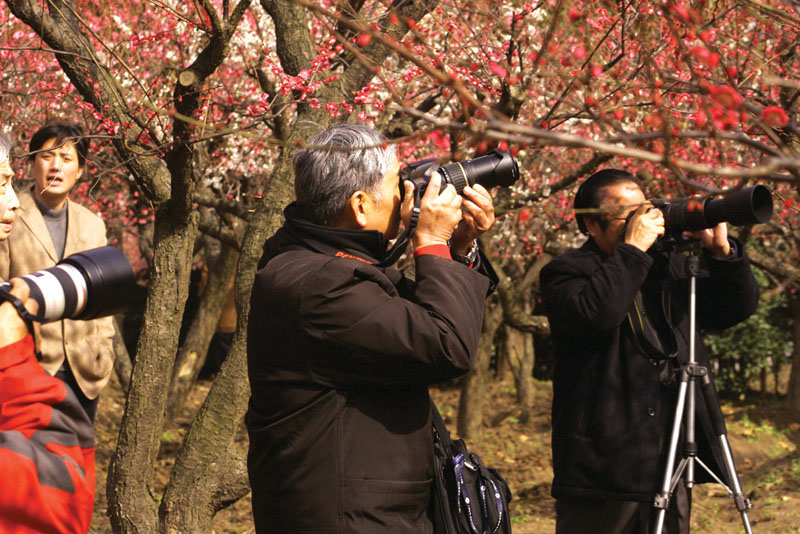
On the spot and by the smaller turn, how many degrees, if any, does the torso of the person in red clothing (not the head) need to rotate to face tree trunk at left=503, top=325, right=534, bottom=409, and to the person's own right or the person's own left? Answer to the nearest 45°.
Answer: approximately 45° to the person's own left

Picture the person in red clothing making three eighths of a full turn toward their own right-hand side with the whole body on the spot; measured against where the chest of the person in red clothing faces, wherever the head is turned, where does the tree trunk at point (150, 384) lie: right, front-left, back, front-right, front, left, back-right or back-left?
back-right

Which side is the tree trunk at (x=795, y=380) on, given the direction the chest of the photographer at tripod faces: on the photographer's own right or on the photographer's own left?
on the photographer's own left

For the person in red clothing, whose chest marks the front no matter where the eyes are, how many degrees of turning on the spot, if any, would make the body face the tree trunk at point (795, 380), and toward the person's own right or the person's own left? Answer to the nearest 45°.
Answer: approximately 45° to the person's own left

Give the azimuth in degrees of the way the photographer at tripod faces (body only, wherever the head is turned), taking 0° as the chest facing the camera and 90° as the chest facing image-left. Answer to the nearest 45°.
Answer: approximately 315°

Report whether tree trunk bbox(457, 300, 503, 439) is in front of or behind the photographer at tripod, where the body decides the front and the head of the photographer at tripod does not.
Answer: behind

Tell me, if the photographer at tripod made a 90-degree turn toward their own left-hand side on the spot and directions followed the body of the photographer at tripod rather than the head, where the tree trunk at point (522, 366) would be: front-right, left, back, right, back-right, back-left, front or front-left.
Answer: front-left

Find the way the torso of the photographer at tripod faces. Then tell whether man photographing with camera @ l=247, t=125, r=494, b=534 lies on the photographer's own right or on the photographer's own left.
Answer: on the photographer's own right

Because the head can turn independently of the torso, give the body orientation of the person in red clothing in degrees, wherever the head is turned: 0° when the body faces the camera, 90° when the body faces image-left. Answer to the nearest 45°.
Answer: approximately 270°

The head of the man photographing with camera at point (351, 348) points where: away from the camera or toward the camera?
away from the camera
